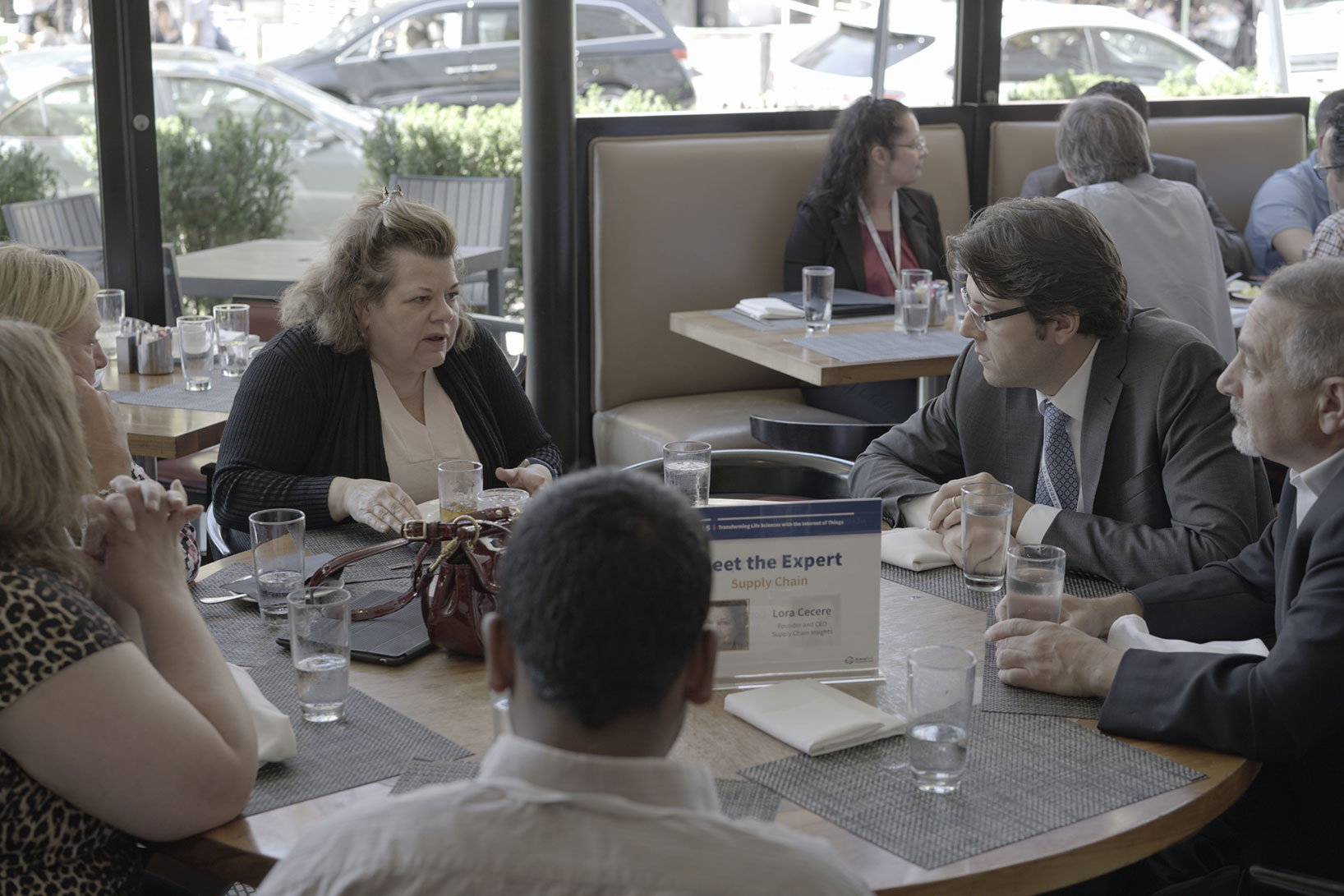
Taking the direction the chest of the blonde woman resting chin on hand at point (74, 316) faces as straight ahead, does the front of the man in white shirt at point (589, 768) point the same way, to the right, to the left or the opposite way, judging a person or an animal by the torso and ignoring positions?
to the left

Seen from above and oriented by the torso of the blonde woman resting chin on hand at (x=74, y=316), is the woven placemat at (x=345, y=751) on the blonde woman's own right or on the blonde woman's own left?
on the blonde woman's own right

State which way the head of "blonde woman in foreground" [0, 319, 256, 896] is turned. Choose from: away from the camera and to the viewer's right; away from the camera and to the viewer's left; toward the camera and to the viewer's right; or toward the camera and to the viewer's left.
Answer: away from the camera and to the viewer's right

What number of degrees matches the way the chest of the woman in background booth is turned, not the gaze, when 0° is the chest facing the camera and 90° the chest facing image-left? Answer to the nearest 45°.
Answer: approximately 315°

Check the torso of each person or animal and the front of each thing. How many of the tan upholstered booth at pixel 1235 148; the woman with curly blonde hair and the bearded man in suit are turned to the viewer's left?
1

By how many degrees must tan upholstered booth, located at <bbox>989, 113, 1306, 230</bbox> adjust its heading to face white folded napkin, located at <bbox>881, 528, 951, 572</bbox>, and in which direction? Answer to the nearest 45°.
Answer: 0° — it already faces it

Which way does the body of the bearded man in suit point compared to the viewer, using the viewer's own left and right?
facing to the left of the viewer

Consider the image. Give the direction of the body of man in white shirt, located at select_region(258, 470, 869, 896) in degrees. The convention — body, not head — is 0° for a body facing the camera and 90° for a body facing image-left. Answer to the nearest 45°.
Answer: approximately 180°

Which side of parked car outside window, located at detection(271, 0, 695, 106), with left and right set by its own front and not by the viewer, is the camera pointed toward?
left

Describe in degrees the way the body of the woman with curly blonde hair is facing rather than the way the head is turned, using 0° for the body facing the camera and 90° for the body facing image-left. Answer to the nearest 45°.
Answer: approximately 315°
